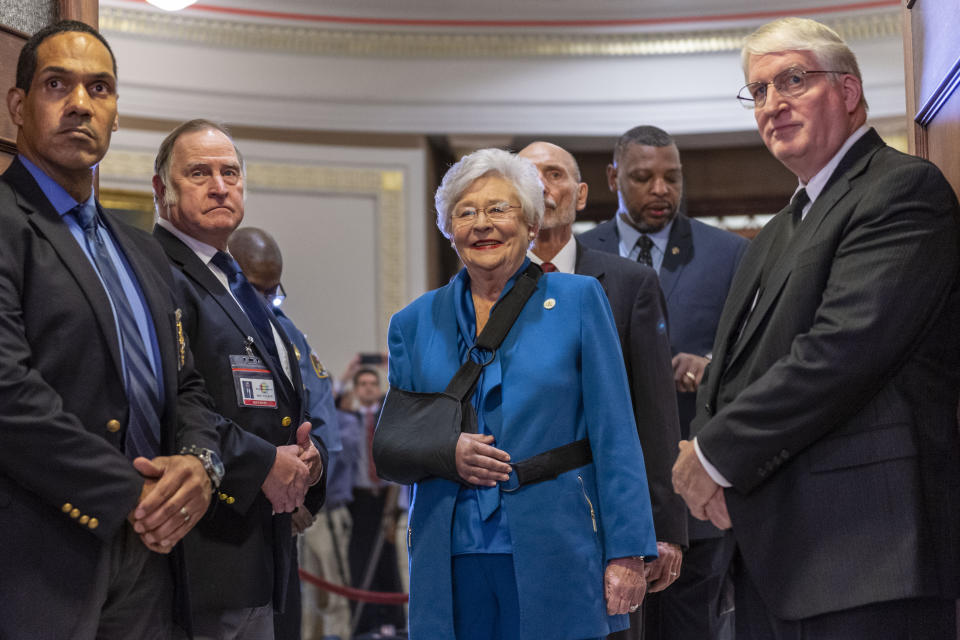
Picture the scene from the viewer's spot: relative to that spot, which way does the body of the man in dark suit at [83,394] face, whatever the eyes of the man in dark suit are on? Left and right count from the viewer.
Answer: facing the viewer and to the right of the viewer

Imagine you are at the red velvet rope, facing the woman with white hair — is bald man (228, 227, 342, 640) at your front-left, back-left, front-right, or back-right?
front-right

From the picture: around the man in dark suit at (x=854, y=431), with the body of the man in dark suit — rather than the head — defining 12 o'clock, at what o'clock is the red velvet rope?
The red velvet rope is roughly at 3 o'clock from the man in dark suit.

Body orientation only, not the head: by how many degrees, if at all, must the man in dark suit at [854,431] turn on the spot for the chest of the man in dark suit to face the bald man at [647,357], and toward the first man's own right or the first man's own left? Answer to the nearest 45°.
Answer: approximately 90° to the first man's own right

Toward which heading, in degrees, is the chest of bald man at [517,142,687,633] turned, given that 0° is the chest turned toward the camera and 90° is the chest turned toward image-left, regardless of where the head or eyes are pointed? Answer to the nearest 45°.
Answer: approximately 45°

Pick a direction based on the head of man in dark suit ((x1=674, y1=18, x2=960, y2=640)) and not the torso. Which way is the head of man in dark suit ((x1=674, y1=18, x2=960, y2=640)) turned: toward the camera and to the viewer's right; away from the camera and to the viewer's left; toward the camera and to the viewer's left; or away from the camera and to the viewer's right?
toward the camera and to the viewer's left

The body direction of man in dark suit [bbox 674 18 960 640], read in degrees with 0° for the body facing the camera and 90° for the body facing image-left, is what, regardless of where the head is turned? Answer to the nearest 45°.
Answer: approximately 45°

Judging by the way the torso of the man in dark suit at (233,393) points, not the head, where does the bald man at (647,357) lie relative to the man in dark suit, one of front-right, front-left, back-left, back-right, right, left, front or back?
front-left

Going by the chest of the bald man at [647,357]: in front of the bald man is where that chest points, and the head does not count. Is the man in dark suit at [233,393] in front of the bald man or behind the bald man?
in front

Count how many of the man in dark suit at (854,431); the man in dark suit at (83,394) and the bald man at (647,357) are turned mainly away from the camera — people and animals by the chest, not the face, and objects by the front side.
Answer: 0

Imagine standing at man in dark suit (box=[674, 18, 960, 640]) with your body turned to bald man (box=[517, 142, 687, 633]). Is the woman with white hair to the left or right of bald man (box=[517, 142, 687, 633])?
left

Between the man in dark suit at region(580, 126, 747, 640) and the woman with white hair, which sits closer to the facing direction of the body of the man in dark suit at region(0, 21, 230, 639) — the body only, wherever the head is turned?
the woman with white hair

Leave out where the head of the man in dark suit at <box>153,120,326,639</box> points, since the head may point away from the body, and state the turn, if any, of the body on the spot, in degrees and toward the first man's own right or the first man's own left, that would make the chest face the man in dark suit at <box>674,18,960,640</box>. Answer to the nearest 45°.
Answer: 0° — they already face them

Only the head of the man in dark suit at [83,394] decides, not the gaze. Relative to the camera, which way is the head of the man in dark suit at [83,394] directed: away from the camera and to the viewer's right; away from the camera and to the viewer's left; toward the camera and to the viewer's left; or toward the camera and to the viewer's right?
toward the camera and to the viewer's right

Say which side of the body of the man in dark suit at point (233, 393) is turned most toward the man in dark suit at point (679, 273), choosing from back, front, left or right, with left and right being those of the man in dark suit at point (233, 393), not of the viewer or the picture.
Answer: left
